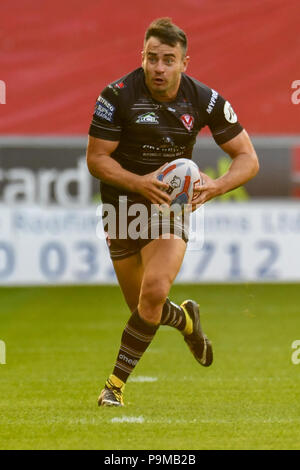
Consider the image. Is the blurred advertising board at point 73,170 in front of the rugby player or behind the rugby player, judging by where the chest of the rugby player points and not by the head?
behind

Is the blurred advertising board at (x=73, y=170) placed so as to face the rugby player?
yes

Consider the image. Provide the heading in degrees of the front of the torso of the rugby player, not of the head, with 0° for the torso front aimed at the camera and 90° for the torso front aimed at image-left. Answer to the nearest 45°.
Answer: approximately 0°

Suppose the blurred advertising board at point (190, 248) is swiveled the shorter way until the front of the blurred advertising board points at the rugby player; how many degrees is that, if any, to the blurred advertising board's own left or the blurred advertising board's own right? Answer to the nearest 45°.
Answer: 0° — it already faces them

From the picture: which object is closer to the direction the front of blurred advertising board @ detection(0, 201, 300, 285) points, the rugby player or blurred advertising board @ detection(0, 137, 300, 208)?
the rugby player
